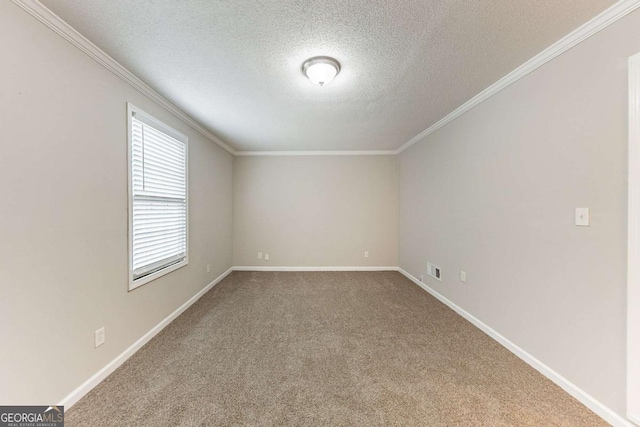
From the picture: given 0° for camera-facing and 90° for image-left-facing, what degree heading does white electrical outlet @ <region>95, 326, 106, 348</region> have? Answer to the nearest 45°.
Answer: approximately 315°

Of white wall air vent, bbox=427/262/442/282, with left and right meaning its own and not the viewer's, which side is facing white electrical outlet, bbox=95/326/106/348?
front

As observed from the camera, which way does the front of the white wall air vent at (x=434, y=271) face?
facing the viewer and to the left of the viewer

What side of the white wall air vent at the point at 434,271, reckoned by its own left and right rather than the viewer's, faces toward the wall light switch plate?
left

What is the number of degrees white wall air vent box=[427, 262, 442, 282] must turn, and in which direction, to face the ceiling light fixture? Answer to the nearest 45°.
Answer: approximately 45° to its left

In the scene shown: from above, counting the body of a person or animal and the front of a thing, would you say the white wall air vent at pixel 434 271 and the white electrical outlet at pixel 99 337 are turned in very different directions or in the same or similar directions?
very different directions

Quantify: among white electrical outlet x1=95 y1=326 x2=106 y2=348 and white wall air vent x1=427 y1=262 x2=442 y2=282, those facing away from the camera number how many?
0

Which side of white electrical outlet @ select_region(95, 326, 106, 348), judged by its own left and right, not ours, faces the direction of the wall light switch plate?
front

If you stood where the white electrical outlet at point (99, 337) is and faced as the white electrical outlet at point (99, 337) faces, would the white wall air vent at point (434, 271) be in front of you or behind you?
in front

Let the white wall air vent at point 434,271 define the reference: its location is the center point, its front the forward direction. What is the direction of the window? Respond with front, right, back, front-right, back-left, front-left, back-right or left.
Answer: front
